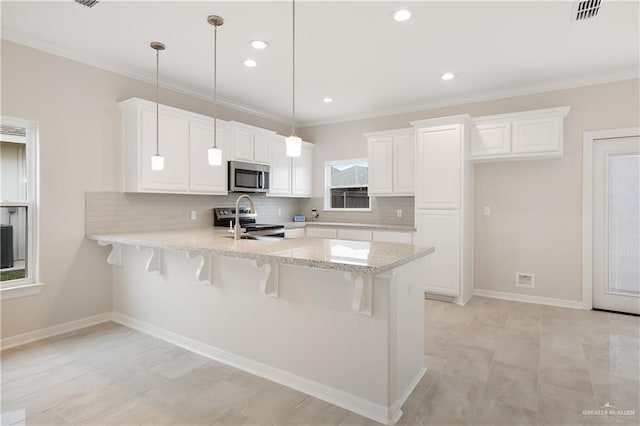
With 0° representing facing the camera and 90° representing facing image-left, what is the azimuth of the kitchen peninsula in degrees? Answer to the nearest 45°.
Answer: approximately 45°

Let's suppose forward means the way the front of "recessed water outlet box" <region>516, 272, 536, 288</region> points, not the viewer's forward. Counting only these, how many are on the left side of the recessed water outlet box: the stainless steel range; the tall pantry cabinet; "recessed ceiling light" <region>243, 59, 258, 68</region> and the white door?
1

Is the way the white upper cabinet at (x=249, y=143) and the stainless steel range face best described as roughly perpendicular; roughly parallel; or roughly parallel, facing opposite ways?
roughly parallel

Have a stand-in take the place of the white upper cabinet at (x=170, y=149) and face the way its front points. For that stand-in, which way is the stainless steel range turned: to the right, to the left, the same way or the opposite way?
the same way

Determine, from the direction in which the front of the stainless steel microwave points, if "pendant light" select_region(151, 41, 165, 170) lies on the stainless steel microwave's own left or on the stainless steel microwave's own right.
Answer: on the stainless steel microwave's own right

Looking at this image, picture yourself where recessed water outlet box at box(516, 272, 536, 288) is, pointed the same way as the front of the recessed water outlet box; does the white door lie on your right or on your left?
on your left

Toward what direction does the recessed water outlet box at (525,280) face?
toward the camera

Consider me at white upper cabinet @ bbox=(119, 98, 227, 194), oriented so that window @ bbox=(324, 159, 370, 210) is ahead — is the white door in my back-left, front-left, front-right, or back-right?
front-right

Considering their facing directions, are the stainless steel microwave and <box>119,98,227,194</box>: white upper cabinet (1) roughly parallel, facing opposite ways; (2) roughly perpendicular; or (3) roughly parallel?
roughly parallel

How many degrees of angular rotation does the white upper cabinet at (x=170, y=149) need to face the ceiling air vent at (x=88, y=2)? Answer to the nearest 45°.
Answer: approximately 90° to its right

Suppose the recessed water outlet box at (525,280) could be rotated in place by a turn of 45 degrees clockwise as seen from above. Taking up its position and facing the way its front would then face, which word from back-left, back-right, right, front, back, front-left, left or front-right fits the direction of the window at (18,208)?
front

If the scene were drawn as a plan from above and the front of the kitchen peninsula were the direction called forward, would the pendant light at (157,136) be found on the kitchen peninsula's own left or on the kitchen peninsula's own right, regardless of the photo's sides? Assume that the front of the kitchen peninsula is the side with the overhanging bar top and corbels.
on the kitchen peninsula's own right

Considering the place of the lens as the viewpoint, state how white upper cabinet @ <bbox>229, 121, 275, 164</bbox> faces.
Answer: facing the viewer and to the right of the viewer

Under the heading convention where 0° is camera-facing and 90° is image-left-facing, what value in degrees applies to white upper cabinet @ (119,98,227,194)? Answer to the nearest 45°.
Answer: approximately 315°
